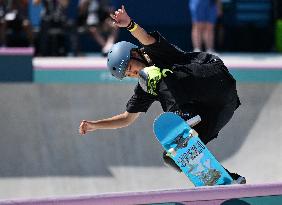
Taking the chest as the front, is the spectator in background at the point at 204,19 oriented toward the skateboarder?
yes

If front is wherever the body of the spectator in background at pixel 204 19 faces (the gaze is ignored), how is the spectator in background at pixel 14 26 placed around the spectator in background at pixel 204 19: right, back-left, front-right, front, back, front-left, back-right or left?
right

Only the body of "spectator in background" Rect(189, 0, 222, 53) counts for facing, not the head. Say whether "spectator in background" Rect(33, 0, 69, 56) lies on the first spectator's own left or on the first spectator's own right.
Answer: on the first spectator's own right

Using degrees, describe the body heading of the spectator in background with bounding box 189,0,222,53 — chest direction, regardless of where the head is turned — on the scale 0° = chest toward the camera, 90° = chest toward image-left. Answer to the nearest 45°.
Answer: approximately 0°

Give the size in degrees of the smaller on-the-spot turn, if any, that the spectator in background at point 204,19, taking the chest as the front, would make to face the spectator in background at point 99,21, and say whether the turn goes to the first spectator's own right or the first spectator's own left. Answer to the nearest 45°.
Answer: approximately 90° to the first spectator's own right
